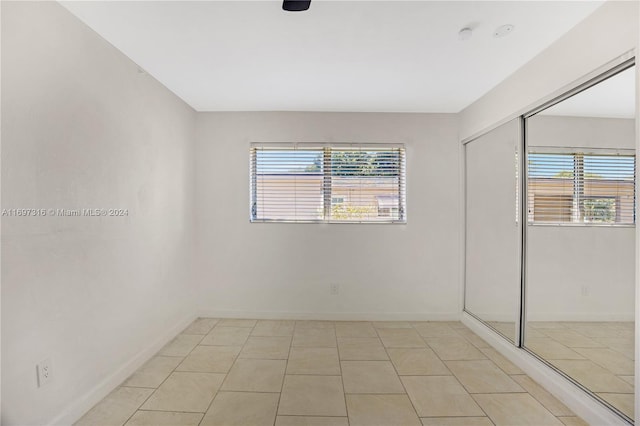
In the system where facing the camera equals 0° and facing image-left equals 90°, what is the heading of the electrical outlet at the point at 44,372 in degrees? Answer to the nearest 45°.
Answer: approximately 315°

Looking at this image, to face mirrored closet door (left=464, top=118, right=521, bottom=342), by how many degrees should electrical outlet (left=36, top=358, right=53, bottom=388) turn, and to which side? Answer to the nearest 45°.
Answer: approximately 45° to its left

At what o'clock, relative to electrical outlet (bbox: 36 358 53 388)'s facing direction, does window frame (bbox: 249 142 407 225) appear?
The window frame is roughly at 10 o'clock from the electrical outlet.
